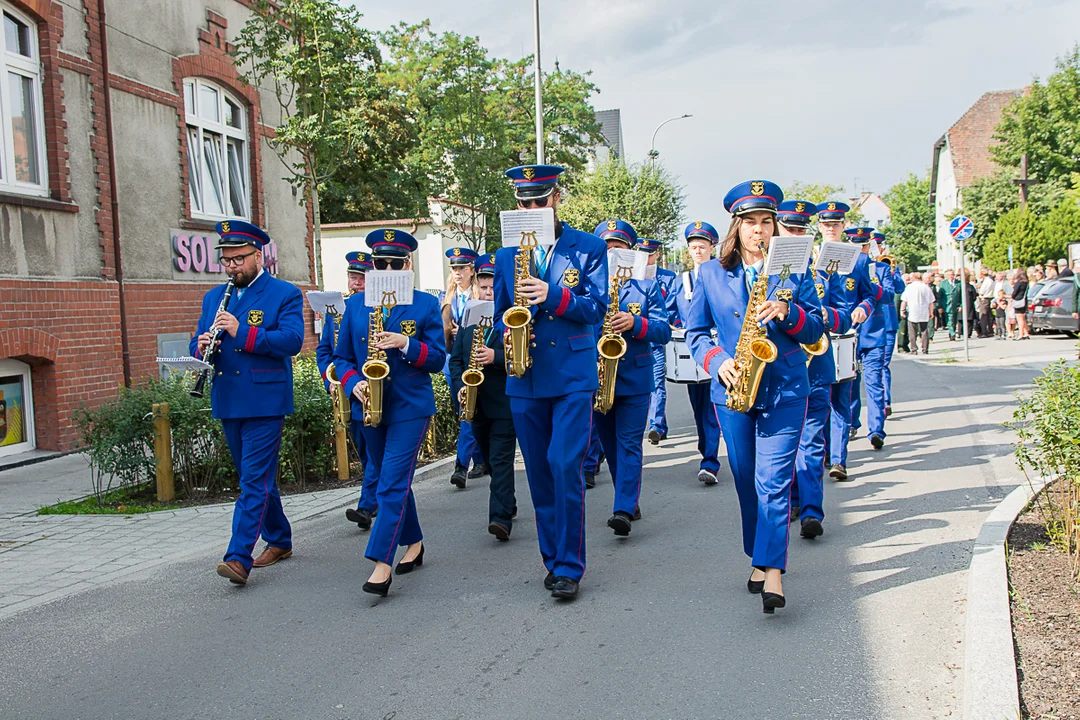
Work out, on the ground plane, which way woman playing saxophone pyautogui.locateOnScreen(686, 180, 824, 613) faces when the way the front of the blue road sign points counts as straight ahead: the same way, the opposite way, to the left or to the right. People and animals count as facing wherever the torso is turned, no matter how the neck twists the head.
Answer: the same way

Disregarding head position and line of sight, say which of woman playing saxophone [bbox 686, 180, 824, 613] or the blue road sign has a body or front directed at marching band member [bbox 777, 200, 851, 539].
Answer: the blue road sign

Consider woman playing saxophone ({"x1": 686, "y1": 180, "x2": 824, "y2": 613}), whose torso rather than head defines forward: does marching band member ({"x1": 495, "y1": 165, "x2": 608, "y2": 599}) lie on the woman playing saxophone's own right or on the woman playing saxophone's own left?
on the woman playing saxophone's own right

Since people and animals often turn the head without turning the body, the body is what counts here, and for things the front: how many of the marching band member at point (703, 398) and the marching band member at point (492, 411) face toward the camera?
2

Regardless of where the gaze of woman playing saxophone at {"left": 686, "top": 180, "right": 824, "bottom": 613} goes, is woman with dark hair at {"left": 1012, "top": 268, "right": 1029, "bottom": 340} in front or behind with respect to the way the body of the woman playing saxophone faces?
behind

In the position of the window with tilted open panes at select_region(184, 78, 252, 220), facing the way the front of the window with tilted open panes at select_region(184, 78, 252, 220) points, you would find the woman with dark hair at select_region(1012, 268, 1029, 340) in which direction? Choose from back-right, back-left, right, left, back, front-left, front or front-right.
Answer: front-left

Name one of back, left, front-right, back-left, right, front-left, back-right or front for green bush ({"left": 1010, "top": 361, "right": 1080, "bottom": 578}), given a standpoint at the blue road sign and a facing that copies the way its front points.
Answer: front

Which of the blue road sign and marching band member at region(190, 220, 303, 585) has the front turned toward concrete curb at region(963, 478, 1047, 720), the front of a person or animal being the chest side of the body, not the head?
the blue road sign

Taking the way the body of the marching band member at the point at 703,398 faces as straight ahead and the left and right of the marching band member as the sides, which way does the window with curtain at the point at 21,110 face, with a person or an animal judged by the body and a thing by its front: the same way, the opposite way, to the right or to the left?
to the left

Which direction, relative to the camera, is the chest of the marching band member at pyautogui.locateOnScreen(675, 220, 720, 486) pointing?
toward the camera

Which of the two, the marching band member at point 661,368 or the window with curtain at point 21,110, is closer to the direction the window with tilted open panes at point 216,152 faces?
the marching band member

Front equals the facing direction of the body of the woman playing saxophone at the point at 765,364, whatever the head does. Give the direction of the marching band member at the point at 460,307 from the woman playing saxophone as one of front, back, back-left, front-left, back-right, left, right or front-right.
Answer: back-right

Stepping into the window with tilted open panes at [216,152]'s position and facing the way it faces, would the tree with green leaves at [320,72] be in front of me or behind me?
in front

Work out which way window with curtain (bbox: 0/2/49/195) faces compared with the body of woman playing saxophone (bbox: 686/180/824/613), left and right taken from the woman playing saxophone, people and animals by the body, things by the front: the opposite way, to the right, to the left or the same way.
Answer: to the left

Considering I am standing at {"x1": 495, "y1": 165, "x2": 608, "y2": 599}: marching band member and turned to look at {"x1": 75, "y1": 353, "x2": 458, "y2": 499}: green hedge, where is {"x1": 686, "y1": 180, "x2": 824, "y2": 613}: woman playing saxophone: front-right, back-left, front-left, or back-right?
back-right

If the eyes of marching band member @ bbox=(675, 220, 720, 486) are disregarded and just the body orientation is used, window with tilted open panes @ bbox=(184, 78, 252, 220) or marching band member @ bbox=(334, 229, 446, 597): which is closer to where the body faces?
the marching band member

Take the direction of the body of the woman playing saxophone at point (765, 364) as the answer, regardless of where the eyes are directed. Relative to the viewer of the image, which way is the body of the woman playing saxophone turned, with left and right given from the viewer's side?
facing the viewer

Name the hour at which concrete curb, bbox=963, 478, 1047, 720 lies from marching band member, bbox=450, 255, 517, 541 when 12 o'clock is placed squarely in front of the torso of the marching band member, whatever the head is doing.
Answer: The concrete curb is roughly at 11 o'clock from the marching band member.

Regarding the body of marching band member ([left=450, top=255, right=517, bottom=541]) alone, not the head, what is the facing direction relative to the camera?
toward the camera

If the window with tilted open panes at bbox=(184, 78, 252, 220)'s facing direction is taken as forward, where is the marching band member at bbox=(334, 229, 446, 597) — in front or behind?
in front
